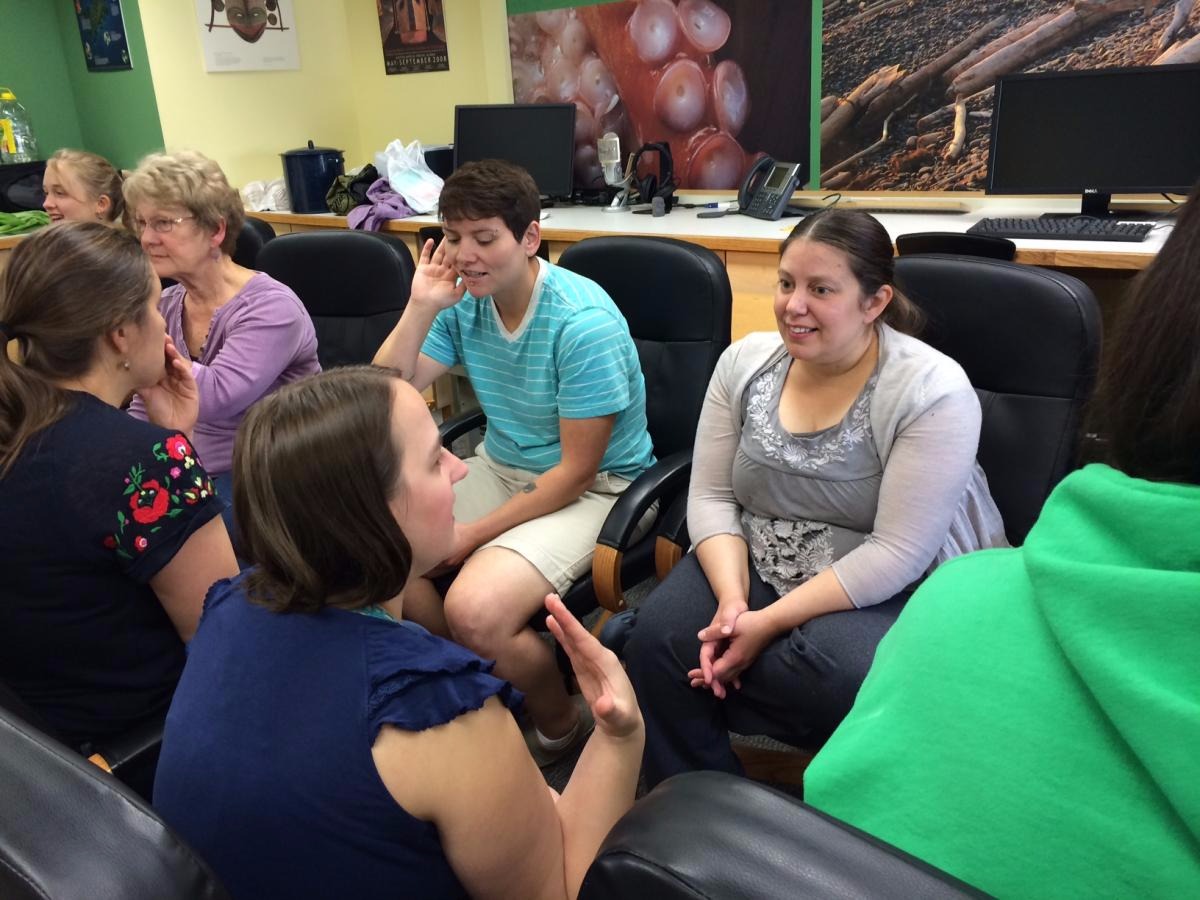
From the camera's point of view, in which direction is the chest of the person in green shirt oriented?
away from the camera

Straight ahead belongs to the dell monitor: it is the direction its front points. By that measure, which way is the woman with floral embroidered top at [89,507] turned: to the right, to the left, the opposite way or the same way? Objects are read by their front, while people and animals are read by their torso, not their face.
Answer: the opposite way

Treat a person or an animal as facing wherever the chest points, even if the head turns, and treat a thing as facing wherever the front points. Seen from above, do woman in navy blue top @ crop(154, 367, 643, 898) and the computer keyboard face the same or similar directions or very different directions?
very different directions

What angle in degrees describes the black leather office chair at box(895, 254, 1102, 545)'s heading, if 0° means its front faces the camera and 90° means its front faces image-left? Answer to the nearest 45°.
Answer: approximately 45°

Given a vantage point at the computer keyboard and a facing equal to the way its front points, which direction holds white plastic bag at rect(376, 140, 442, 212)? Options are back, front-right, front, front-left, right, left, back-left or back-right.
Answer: right

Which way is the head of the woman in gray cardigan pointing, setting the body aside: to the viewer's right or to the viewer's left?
to the viewer's left

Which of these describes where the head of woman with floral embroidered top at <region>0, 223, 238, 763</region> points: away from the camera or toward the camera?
away from the camera

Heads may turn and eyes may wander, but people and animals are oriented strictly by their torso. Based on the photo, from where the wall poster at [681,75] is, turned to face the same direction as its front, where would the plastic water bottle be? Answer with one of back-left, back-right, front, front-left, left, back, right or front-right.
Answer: right

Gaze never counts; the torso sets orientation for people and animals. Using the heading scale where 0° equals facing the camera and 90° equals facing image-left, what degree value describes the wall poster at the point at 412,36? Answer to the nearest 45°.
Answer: approximately 0°

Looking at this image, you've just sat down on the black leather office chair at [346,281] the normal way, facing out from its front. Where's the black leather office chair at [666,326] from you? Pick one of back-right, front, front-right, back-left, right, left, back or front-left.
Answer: left

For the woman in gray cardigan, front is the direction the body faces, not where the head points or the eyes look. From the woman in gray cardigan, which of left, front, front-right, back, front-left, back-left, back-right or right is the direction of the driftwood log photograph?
back-right

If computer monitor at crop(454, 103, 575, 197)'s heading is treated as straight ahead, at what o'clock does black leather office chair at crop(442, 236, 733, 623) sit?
The black leather office chair is roughly at 12 o'clock from the computer monitor.
